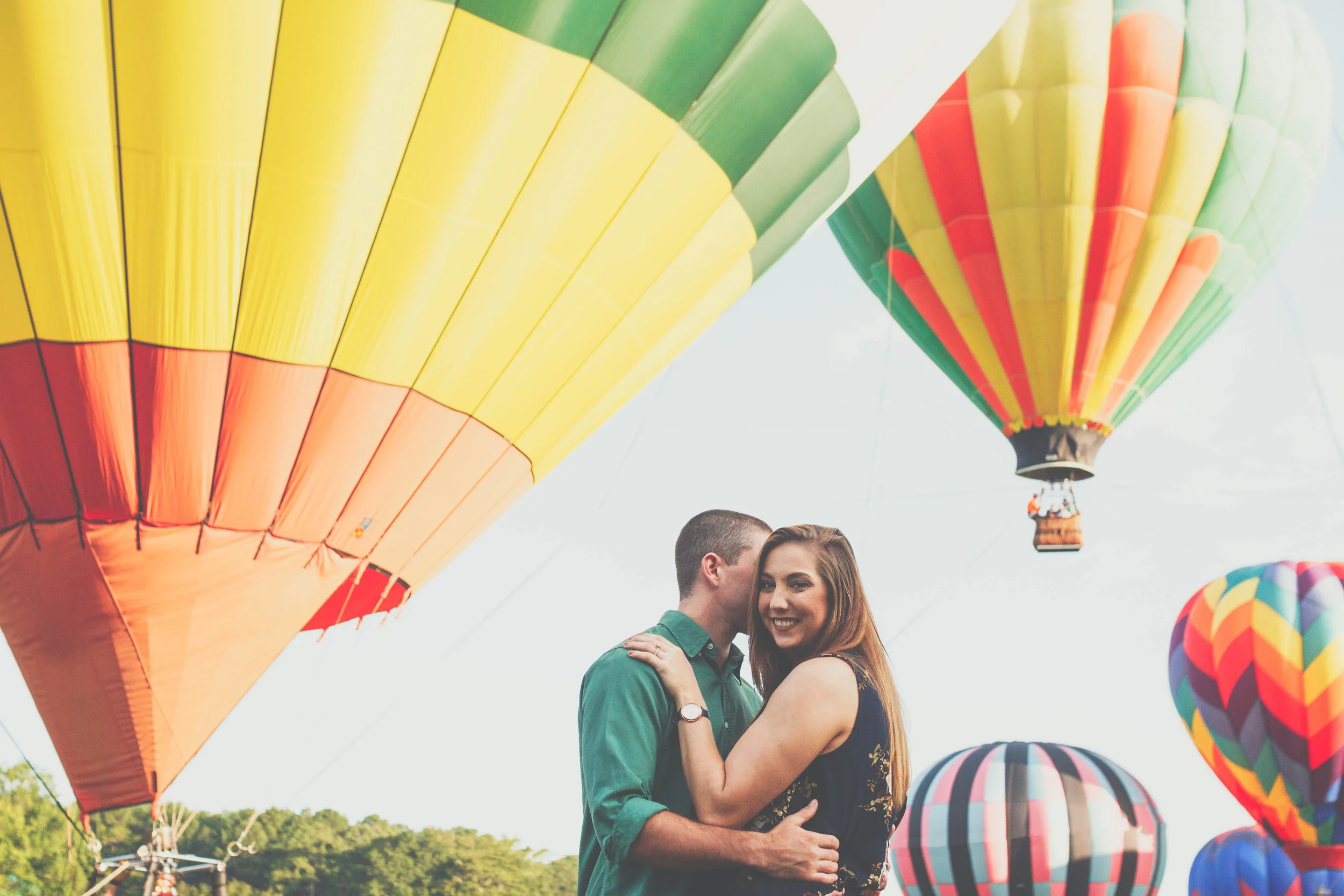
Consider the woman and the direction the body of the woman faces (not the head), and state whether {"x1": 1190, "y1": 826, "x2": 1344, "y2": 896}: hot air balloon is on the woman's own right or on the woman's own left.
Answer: on the woman's own right

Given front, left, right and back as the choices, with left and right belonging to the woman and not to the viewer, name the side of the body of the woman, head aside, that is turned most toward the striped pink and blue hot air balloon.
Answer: right

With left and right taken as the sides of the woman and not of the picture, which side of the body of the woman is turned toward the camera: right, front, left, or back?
left

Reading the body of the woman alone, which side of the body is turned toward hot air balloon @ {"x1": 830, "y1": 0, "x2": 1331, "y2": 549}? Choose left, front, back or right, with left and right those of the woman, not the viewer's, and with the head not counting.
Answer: right

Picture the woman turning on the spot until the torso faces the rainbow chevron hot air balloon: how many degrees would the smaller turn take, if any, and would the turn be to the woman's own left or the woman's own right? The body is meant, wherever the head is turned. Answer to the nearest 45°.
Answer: approximately 135° to the woman's own right
